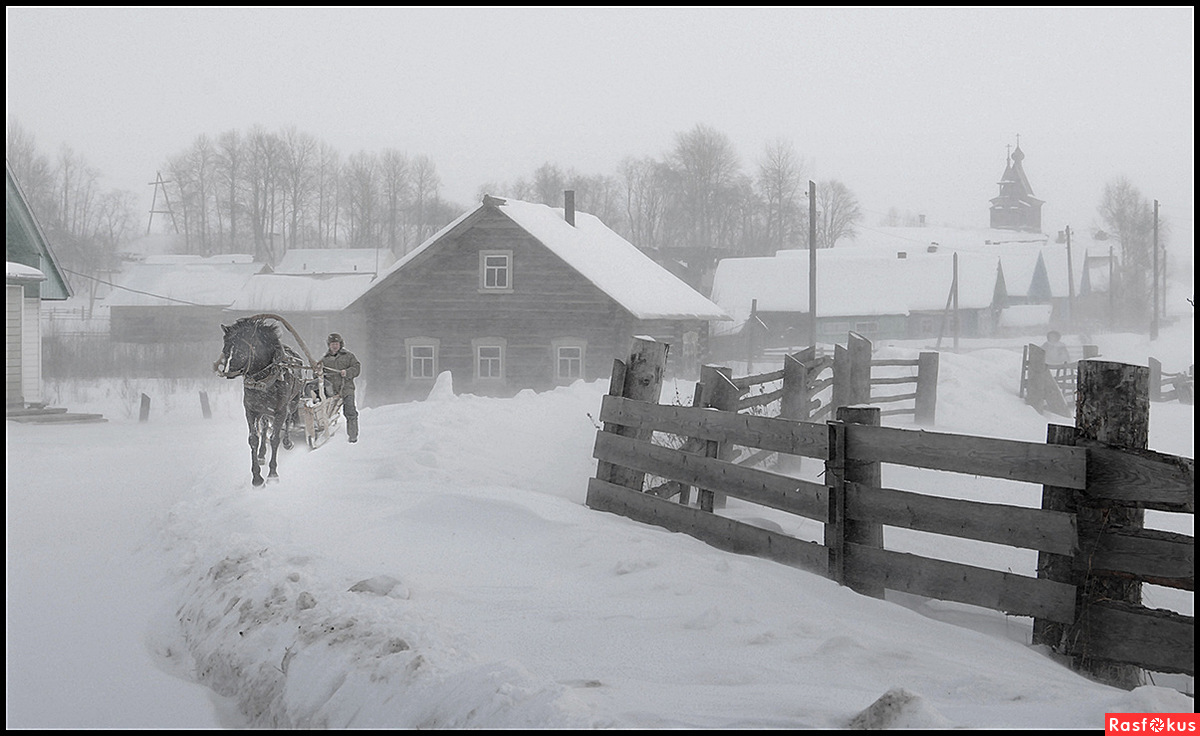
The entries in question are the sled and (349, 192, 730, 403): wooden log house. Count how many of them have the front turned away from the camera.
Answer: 0

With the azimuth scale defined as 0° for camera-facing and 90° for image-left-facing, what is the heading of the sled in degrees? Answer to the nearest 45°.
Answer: approximately 45°

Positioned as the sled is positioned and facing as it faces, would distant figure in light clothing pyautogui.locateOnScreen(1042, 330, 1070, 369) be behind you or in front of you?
behind

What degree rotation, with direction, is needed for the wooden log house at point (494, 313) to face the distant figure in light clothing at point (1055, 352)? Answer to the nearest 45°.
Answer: approximately 135° to its left

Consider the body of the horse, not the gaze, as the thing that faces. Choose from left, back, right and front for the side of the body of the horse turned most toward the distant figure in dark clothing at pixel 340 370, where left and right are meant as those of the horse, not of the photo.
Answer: back

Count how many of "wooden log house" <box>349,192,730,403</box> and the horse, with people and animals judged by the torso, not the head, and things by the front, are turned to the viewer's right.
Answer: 0

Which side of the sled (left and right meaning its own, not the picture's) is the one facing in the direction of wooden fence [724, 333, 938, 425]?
left

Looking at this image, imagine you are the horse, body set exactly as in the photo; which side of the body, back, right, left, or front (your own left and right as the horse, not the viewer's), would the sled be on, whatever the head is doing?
back

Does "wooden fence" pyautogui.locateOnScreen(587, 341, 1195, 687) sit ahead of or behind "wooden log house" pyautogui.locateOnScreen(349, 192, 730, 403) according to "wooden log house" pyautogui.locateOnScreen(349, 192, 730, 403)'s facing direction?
ahead

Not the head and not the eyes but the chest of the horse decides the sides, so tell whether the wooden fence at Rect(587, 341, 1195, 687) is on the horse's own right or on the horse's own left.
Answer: on the horse's own left

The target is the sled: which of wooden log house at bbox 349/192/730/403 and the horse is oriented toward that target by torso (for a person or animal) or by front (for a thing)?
the wooden log house

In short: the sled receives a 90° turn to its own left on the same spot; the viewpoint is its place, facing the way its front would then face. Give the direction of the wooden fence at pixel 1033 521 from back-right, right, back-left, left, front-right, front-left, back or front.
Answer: front

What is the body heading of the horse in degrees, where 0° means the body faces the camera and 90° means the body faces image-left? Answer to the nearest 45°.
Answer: approximately 45°

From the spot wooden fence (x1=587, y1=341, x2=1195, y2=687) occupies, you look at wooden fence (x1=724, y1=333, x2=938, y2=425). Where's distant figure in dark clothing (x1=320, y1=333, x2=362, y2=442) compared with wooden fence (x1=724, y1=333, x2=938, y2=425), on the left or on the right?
left
